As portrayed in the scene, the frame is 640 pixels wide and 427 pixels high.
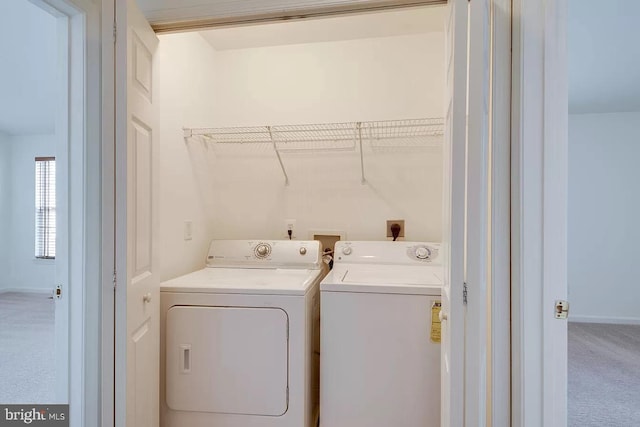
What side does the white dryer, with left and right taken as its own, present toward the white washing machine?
left

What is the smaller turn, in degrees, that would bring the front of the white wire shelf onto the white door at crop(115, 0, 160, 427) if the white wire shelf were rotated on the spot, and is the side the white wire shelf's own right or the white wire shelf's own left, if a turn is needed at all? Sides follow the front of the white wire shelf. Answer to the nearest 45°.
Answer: approximately 45° to the white wire shelf's own right

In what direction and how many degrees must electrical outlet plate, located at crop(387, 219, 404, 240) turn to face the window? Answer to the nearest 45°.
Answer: approximately 90° to its right

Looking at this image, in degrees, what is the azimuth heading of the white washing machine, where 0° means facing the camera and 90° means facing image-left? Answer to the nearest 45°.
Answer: approximately 0°

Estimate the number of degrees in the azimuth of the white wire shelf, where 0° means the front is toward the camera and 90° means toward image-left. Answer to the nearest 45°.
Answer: approximately 0°

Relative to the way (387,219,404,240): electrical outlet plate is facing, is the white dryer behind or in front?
in front

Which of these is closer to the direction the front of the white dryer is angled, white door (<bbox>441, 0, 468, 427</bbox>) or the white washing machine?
the white door

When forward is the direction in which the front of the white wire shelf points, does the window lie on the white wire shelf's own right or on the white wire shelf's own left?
on the white wire shelf's own right
